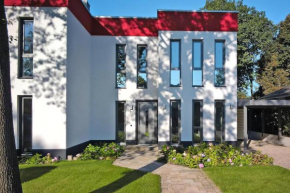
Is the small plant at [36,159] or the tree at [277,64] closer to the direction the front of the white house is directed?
the small plant

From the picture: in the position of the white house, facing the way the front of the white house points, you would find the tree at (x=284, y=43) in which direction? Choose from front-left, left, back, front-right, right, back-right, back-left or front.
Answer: back-left

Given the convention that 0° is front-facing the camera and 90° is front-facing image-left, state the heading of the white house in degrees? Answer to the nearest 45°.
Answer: approximately 0°

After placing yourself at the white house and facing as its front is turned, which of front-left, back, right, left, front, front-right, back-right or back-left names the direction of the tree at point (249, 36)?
back-left

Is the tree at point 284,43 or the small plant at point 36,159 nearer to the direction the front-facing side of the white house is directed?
the small plant

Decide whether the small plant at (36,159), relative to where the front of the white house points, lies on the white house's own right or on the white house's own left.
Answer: on the white house's own right

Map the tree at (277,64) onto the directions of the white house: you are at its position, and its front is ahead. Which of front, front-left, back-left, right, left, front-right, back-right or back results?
back-left
